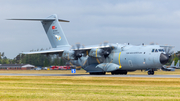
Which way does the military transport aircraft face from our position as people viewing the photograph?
facing the viewer and to the right of the viewer
